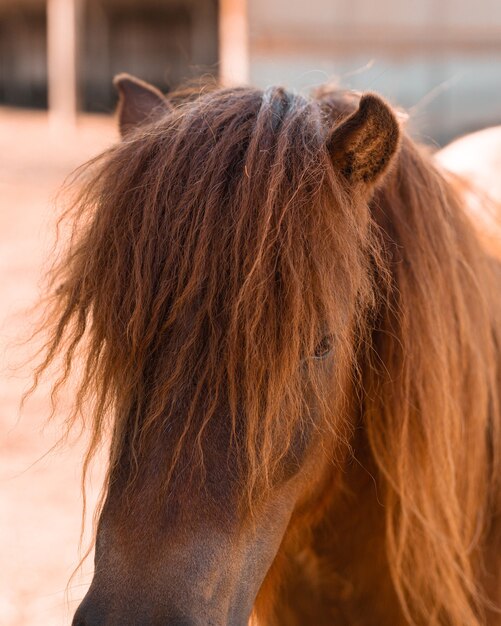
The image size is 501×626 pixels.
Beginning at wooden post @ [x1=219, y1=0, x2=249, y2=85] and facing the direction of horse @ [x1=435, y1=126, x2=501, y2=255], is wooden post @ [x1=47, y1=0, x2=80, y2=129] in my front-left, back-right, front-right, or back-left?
back-right

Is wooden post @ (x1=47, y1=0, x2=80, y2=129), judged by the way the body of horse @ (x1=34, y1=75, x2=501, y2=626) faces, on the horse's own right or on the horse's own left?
on the horse's own right

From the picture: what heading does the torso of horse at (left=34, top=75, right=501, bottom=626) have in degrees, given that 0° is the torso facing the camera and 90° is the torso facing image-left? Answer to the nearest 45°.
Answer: approximately 45°

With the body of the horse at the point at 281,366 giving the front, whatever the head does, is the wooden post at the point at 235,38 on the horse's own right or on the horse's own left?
on the horse's own right

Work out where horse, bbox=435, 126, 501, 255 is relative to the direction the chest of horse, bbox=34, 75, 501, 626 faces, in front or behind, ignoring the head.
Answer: behind

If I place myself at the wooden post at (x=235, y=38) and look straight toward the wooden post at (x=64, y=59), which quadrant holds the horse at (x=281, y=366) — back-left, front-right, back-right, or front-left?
back-left
